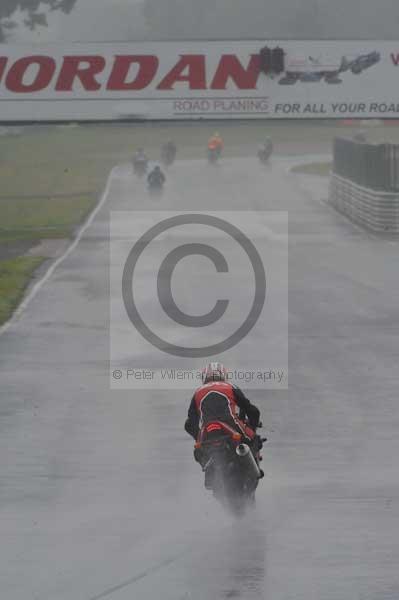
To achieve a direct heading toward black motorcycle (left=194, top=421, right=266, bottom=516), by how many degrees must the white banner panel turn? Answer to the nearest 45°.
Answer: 0° — it already faces it

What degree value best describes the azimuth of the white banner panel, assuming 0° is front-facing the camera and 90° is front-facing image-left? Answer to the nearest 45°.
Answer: approximately 0°
